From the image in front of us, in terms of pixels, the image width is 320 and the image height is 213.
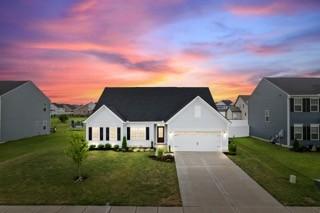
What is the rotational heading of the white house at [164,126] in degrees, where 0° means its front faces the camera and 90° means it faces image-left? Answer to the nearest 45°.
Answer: approximately 0°

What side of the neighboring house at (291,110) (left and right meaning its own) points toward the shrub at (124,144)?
right

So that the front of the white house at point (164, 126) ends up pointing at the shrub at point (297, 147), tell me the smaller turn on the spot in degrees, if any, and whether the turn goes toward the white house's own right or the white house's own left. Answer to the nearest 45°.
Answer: approximately 90° to the white house's own left

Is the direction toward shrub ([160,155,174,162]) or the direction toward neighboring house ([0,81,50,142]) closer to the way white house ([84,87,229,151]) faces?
the shrub

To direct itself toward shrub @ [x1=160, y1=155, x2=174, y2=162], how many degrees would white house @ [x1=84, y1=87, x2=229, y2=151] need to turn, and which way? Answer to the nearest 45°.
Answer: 0° — it already faces it

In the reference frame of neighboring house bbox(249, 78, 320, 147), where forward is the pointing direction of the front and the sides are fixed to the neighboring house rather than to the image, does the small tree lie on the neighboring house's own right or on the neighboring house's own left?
on the neighboring house's own right

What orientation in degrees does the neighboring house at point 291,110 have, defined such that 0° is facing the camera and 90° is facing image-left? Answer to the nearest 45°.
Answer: approximately 315°

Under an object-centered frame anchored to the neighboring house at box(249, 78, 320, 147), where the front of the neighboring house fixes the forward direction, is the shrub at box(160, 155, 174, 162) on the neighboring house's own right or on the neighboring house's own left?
on the neighboring house's own right
